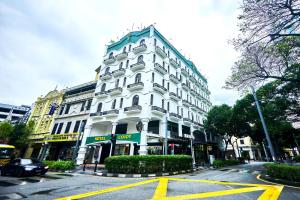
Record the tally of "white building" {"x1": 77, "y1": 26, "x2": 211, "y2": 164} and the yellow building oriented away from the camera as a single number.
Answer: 0

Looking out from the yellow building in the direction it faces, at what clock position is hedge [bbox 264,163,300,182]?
The hedge is roughly at 10 o'clock from the yellow building.

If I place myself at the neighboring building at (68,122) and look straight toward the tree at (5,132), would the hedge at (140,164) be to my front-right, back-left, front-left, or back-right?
back-left

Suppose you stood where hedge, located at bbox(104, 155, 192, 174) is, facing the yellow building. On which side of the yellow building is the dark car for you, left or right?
left

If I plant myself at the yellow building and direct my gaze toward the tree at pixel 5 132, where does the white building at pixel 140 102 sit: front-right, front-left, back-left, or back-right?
back-left

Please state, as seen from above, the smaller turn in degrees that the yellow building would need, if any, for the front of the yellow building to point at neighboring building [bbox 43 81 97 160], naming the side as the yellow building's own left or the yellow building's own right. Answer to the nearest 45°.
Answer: approximately 90° to the yellow building's own left

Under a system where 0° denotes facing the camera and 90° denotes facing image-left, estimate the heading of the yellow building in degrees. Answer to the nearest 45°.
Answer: approximately 45°
